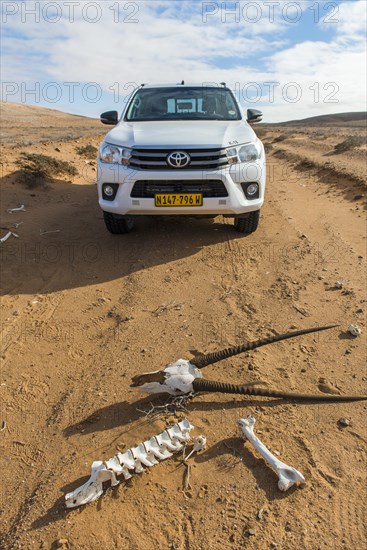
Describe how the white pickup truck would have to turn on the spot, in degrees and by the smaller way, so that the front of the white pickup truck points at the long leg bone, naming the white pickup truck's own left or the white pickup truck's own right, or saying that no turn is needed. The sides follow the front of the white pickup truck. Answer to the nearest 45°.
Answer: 0° — it already faces it

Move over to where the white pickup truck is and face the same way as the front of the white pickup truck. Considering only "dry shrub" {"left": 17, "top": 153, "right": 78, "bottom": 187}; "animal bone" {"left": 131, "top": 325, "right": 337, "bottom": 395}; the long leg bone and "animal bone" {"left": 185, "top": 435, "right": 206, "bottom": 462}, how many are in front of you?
3

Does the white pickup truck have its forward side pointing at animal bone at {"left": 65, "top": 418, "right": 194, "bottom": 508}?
yes

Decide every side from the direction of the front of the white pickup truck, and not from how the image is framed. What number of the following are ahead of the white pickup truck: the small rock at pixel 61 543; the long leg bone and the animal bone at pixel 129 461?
3

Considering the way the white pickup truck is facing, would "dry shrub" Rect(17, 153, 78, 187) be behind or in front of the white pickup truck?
behind

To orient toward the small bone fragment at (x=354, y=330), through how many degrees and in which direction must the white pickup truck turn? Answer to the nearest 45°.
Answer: approximately 45° to its left

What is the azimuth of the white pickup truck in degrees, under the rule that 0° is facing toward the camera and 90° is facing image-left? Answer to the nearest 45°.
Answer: approximately 0°

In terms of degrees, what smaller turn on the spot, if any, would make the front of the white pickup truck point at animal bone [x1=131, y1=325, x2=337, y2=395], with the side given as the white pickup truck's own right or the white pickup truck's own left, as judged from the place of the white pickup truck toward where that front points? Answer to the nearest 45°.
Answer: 0° — it already faces it
